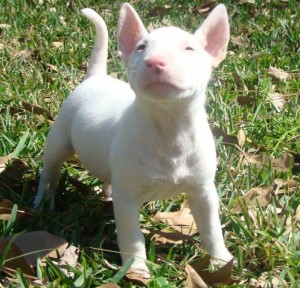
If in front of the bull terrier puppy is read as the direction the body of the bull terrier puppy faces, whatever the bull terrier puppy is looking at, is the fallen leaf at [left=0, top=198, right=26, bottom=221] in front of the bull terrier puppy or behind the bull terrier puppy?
behind

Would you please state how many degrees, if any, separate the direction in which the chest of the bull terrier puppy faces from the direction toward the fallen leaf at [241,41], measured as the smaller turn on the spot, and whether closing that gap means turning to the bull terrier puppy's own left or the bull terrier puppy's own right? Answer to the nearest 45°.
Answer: approximately 135° to the bull terrier puppy's own left

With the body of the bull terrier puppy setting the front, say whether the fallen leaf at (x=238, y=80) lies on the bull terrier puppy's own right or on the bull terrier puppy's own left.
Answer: on the bull terrier puppy's own left

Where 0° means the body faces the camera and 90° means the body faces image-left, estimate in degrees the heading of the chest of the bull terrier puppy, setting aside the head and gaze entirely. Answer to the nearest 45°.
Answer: approximately 315°

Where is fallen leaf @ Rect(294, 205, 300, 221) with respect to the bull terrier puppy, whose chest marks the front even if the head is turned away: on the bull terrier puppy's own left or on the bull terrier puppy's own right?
on the bull terrier puppy's own left

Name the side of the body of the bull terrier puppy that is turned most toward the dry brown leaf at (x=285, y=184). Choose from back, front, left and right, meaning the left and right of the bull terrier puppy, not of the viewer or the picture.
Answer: left

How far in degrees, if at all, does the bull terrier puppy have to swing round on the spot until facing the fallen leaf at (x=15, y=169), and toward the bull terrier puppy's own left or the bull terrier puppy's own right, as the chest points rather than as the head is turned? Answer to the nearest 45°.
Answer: approximately 180°

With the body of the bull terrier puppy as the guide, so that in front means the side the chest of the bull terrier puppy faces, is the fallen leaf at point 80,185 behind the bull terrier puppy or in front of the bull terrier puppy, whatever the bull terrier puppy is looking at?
behind
